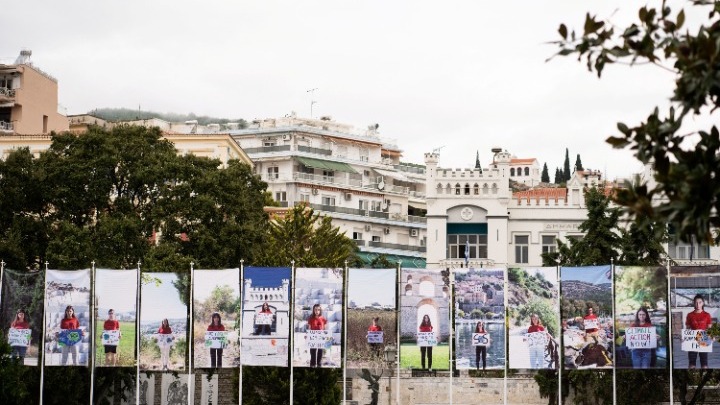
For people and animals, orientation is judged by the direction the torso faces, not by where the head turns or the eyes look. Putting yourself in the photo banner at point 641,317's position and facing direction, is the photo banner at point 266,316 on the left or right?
on its right

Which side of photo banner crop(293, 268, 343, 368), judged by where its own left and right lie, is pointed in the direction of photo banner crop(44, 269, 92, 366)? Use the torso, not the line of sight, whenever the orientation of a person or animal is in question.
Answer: right

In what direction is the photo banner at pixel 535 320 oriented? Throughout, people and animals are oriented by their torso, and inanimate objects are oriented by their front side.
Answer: toward the camera

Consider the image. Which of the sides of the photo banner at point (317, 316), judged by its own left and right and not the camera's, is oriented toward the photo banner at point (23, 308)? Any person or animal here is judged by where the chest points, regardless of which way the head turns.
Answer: right

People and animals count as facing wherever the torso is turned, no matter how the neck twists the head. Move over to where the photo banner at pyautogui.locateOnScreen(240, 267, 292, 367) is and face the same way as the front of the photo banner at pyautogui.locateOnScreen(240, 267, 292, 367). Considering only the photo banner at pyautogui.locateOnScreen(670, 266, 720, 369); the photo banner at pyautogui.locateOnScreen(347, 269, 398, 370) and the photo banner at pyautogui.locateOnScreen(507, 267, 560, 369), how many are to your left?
3

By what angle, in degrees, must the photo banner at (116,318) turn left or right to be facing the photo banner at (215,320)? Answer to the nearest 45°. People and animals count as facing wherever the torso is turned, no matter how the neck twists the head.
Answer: approximately 90° to its left

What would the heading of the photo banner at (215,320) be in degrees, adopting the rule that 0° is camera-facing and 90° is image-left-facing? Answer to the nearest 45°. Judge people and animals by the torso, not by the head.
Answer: approximately 0°

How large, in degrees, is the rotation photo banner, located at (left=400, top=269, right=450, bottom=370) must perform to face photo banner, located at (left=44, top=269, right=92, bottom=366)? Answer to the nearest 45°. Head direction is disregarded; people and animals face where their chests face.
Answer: approximately 90° to its right

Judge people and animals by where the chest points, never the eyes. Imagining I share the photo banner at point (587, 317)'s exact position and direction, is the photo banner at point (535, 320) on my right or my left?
on my right

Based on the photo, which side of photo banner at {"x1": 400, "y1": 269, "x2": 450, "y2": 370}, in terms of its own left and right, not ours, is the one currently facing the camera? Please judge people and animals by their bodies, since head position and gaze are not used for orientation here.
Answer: front

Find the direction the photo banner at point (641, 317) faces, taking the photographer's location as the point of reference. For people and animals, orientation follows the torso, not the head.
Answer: facing the viewer

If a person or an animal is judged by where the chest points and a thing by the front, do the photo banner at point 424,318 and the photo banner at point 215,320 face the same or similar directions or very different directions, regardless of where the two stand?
same or similar directions

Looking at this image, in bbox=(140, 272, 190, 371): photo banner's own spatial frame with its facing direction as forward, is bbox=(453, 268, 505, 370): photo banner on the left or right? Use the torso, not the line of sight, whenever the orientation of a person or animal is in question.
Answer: on its left

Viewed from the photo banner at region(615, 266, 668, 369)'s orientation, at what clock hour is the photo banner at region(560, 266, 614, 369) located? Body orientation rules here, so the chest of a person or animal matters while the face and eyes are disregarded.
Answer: the photo banner at region(560, 266, 614, 369) is roughly at 3 o'clock from the photo banner at region(615, 266, 668, 369).

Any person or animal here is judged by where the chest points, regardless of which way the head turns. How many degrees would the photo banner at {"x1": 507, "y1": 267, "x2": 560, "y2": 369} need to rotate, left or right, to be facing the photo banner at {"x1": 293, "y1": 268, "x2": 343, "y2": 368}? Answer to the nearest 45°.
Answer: approximately 90° to its right
